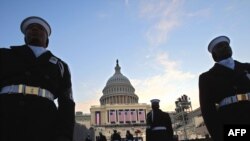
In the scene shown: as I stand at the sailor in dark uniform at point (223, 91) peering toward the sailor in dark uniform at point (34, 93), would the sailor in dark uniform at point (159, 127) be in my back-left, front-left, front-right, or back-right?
back-right

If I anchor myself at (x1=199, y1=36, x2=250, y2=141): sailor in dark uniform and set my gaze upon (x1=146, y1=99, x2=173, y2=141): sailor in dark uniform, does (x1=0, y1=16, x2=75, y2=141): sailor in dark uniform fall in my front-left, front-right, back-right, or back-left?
back-left

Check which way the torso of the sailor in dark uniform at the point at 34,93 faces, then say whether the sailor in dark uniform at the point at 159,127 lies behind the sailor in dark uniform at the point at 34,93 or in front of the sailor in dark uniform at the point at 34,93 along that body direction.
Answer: behind

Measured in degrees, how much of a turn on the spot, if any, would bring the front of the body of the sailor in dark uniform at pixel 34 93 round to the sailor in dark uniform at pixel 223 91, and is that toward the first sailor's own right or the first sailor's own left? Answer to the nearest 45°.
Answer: approximately 90° to the first sailor's own left

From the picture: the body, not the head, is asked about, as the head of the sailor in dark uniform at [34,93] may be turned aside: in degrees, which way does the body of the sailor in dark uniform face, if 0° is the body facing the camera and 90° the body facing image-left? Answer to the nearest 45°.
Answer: approximately 0°
